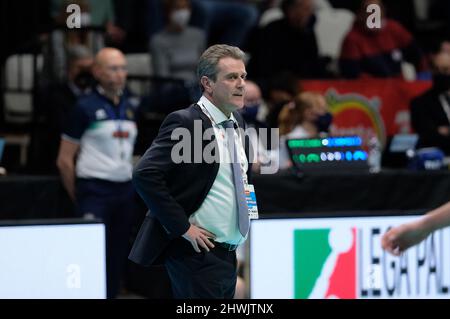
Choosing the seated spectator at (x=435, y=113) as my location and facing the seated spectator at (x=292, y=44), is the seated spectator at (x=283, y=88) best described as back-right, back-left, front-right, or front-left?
front-left

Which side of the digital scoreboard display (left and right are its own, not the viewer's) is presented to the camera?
front

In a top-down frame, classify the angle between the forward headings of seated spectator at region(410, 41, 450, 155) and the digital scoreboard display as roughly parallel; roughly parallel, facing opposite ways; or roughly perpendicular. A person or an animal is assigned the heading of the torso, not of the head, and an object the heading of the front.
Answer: roughly parallel

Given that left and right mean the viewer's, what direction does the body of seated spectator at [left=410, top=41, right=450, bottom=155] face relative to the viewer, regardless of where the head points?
facing the viewer

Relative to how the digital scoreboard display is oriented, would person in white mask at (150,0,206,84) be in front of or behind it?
behind

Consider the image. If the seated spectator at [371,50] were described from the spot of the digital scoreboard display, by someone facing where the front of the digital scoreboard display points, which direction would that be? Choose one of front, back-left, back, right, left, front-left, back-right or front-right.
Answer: back

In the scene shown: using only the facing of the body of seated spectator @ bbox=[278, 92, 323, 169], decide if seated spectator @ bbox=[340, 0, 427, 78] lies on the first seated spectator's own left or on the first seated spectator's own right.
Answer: on the first seated spectator's own left

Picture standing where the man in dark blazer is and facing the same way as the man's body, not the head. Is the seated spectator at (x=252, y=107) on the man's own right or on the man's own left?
on the man's own left

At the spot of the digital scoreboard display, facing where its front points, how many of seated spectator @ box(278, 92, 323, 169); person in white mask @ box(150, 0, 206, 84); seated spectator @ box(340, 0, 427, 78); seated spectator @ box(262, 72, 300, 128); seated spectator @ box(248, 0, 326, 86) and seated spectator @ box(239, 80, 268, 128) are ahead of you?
0

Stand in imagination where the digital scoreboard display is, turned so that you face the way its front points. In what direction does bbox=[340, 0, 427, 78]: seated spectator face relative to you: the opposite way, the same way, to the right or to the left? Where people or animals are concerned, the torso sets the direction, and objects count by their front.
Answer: the same way

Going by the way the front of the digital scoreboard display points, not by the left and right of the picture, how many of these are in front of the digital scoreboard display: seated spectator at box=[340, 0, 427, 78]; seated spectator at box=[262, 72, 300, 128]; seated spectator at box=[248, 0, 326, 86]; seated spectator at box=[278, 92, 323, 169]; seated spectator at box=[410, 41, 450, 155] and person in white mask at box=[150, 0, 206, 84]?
0

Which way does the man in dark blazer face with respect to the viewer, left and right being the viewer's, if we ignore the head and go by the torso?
facing the viewer and to the right of the viewer

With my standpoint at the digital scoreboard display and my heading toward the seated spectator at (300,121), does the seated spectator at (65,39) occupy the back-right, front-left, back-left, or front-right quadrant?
front-left

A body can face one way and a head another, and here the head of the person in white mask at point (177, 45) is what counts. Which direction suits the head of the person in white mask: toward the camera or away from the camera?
toward the camera

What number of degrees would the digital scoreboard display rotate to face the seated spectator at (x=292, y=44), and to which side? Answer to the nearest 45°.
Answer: approximately 180°

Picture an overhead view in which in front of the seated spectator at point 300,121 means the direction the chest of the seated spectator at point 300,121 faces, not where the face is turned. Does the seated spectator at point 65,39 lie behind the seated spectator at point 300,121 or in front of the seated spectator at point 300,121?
behind

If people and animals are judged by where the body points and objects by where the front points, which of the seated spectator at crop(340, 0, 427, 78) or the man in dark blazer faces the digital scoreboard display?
the seated spectator
